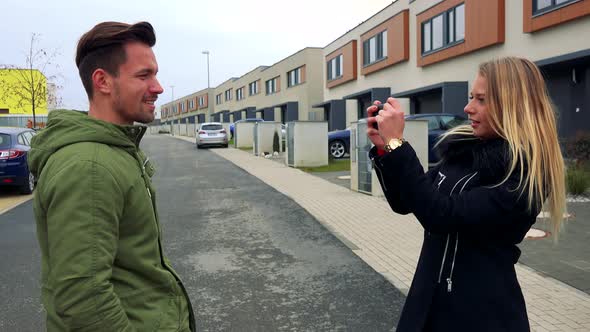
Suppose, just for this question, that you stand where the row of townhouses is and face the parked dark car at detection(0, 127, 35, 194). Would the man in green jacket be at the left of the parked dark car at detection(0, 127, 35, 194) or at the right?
left

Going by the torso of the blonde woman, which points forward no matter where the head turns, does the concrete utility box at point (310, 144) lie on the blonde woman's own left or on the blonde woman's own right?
on the blonde woman's own right

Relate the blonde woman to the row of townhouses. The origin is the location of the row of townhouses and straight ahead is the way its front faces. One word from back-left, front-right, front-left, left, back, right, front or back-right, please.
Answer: front-left

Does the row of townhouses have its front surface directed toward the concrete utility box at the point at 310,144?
yes

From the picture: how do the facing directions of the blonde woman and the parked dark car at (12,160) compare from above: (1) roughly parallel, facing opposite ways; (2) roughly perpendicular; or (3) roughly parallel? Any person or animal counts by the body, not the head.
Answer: roughly perpendicular

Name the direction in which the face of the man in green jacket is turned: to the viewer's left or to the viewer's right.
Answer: to the viewer's right

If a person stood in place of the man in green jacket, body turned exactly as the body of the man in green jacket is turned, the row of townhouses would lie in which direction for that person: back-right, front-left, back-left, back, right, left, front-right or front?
front-left

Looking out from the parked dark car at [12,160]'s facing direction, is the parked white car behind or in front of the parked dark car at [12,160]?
in front

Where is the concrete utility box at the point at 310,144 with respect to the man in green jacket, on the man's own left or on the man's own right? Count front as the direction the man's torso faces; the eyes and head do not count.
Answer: on the man's own left

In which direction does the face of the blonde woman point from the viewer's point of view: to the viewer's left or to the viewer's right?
to the viewer's left

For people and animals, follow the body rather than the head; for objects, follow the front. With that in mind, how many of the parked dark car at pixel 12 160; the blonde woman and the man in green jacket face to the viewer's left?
1

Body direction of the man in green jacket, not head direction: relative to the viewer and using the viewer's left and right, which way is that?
facing to the right of the viewer

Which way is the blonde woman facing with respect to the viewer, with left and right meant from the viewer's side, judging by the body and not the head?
facing to the left of the viewer

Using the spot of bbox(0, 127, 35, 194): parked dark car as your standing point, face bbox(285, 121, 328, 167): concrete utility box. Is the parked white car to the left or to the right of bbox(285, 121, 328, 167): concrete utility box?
left
